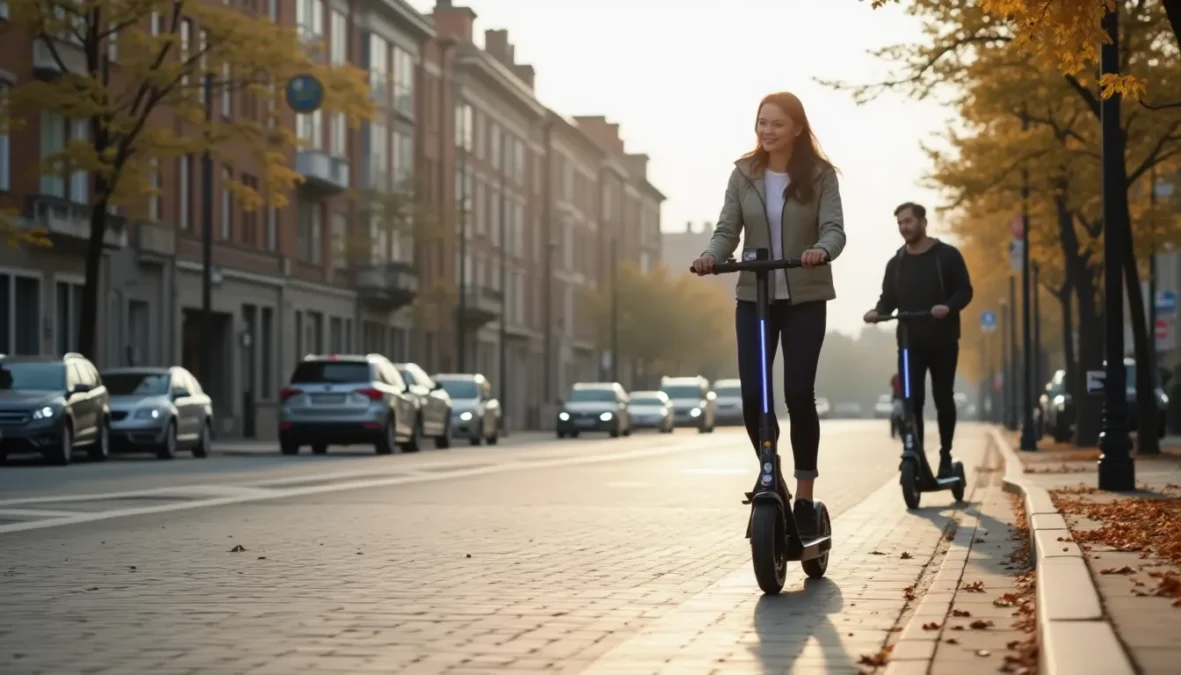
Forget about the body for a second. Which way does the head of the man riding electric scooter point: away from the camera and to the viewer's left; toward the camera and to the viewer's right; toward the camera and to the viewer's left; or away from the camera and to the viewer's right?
toward the camera and to the viewer's left

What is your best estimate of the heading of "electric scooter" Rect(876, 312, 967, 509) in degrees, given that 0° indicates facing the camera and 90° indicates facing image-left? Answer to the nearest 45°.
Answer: approximately 45°

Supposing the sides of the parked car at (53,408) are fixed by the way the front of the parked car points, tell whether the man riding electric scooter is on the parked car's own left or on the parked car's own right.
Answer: on the parked car's own left

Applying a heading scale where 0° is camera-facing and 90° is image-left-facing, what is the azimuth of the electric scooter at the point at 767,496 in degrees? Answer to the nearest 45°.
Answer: approximately 45°

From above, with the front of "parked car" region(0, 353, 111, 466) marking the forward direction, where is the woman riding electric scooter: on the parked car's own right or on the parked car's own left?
on the parked car's own left

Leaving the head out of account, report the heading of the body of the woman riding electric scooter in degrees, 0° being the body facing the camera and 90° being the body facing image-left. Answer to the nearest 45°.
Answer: approximately 45°

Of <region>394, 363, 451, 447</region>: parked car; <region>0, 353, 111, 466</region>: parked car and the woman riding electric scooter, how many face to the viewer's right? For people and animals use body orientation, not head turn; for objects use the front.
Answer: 0

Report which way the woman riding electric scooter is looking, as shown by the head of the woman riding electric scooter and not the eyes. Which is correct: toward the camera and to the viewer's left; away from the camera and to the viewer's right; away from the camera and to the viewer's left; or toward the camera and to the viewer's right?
toward the camera and to the viewer's left

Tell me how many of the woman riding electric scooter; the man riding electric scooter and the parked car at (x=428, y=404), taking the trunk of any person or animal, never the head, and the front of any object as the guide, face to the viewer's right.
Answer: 0
